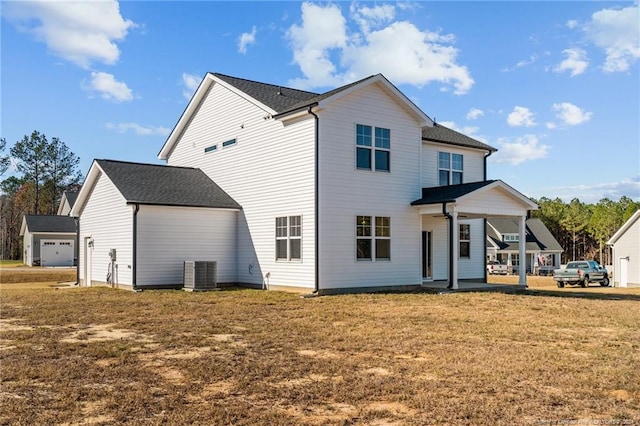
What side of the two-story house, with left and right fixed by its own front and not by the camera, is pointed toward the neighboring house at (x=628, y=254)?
right

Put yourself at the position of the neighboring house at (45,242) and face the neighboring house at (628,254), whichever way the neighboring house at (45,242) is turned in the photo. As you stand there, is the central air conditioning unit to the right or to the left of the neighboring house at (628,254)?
right

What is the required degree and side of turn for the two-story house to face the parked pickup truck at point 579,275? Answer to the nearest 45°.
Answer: approximately 90° to its right

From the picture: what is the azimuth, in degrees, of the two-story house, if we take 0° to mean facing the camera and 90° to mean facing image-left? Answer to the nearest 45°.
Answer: approximately 135°

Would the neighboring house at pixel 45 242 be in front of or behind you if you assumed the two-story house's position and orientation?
in front
